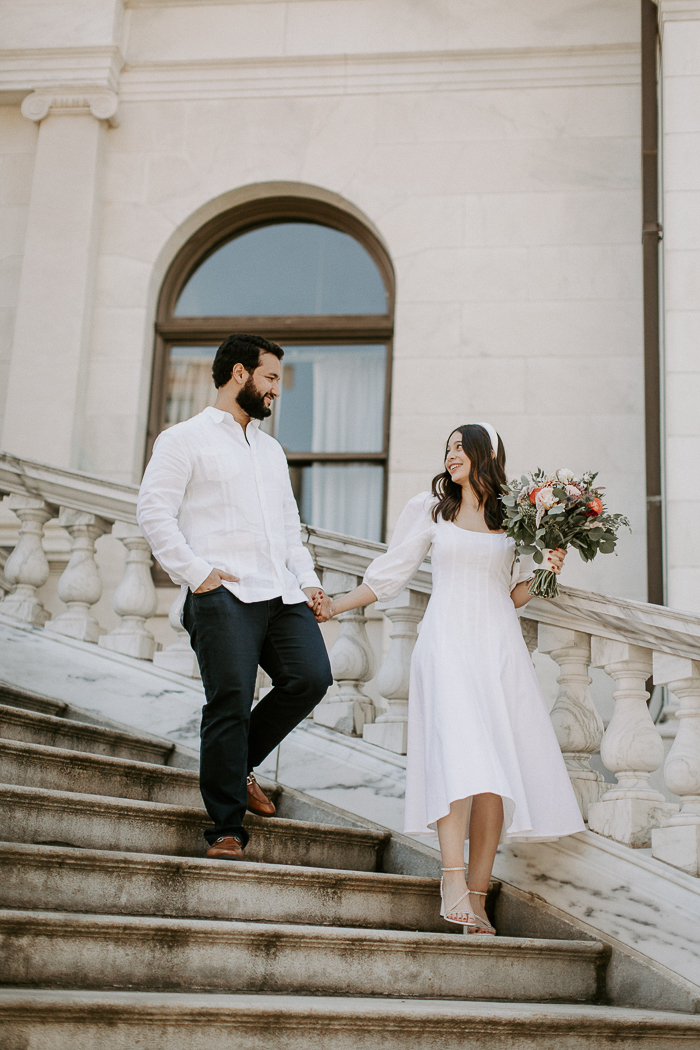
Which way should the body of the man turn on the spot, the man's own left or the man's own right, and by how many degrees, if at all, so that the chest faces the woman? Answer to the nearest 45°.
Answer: approximately 45° to the man's own left

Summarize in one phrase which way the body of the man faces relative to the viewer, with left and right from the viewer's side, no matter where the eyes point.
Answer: facing the viewer and to the right of the viewer

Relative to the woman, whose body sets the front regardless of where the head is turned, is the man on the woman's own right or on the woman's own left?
on the woman's own right

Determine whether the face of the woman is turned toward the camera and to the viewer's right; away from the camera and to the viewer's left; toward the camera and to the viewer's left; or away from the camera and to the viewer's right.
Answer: toward the camera and to the viewer's left

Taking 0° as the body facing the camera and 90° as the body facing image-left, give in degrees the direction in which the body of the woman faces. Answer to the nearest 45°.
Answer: approximately 0°
